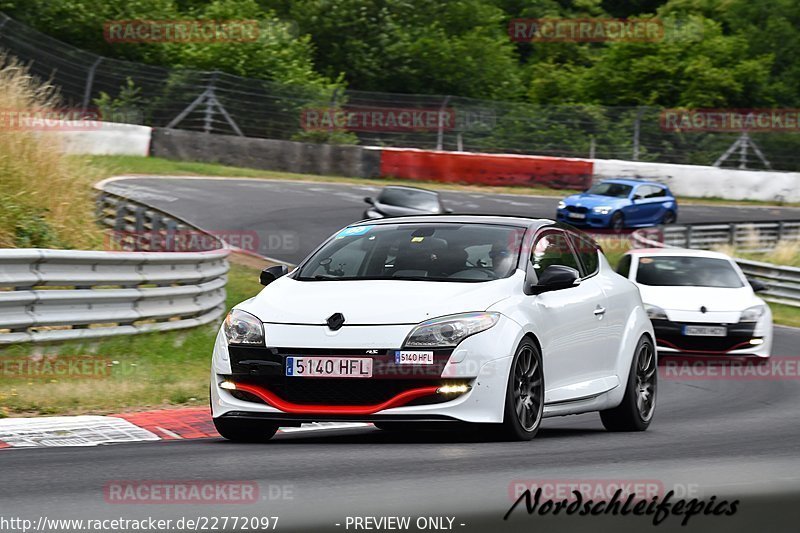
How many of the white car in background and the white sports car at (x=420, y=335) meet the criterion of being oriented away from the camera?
0

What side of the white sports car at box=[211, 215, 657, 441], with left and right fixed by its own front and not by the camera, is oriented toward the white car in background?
back

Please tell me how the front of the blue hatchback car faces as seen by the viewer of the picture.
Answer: facing the viewer and to the left of the viewer

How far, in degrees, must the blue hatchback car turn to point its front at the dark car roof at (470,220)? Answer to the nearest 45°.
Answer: approximately 45° to its left

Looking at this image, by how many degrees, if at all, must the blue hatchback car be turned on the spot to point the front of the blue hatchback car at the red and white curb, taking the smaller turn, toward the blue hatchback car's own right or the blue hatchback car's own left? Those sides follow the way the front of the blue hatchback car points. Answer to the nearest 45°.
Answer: approximately 45° to the blue hatchback car's own left

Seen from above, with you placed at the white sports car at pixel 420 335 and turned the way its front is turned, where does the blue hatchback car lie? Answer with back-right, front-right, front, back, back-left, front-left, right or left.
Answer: back-right

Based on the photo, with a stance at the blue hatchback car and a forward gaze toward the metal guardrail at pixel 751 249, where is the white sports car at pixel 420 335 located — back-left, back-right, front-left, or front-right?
front-right

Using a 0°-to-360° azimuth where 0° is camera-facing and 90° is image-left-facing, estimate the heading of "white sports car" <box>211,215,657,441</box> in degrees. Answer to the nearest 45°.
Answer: approximately 45°

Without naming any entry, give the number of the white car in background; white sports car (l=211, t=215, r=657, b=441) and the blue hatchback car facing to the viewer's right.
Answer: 0

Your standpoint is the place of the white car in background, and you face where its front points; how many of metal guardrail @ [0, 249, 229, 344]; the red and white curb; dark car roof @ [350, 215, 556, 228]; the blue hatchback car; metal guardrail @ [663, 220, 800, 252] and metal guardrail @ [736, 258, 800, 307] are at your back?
3

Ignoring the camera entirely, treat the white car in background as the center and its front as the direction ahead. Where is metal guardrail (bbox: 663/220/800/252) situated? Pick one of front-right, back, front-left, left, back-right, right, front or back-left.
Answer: back

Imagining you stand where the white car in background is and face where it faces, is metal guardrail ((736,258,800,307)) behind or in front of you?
behind

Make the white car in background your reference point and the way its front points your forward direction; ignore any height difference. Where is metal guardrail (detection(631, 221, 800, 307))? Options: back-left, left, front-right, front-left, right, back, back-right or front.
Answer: back

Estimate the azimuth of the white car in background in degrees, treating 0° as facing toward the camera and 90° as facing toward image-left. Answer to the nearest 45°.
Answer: approximately 0°

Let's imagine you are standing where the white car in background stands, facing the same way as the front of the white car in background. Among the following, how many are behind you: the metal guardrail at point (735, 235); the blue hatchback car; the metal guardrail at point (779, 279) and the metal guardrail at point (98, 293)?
3
